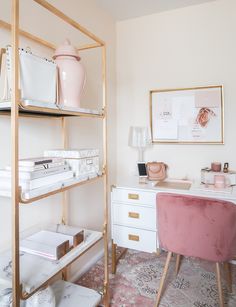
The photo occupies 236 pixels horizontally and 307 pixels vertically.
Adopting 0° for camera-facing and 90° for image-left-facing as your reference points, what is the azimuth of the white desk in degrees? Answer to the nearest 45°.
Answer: approximately 0°

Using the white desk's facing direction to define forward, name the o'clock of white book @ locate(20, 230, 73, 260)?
The white book is roughly at 1 o'clock from the white desk.

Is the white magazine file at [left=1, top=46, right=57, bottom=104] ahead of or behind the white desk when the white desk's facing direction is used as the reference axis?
ahead

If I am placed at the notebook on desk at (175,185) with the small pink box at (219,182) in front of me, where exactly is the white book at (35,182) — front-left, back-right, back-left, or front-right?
back-right
